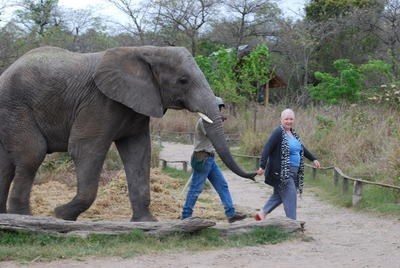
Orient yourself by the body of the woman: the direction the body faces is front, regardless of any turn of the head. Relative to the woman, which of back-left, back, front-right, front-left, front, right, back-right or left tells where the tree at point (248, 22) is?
back-left

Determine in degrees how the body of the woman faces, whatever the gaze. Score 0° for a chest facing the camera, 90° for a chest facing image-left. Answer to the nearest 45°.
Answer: approximately 315°

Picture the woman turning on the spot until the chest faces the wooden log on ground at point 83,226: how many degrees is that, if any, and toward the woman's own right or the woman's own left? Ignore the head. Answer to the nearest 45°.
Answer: approximately 90° to the woman's own right

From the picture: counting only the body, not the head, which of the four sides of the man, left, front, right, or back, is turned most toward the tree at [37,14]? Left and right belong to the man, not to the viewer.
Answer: left

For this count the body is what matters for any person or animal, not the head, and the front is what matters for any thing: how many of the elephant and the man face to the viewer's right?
2

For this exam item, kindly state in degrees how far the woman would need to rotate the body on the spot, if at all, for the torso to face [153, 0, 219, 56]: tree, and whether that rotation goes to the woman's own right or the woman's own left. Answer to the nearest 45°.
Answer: approximately 135° to the woman's own left

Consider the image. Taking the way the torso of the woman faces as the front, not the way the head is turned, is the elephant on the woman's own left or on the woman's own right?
on the woman's own right

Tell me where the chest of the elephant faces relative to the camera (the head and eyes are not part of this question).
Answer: to the viewer's right

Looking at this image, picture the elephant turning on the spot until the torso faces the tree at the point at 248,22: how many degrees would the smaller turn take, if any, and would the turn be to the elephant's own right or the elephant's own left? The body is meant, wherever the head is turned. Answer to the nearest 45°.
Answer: approximately 90° to the elephant's own left

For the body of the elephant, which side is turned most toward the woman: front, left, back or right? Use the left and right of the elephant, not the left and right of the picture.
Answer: front

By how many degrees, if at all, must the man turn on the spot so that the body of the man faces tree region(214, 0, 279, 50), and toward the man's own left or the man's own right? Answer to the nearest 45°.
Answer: approximately 90° to the man's own left

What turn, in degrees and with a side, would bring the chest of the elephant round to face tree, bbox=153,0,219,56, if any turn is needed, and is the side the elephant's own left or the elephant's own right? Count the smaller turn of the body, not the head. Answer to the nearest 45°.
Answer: approximately 90° to the elephant's own left

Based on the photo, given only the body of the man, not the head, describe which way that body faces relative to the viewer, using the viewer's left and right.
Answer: facing to the right of the viewer

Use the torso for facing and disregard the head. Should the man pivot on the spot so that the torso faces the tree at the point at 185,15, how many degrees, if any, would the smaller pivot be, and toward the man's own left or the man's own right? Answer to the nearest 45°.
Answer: approximately 90° to the man's own left

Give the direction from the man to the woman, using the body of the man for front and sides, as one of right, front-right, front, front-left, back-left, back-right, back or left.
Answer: front-right

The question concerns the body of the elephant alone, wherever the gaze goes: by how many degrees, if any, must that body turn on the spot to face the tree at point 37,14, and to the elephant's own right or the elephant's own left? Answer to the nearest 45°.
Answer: approximately 90° to the elephant's own left
